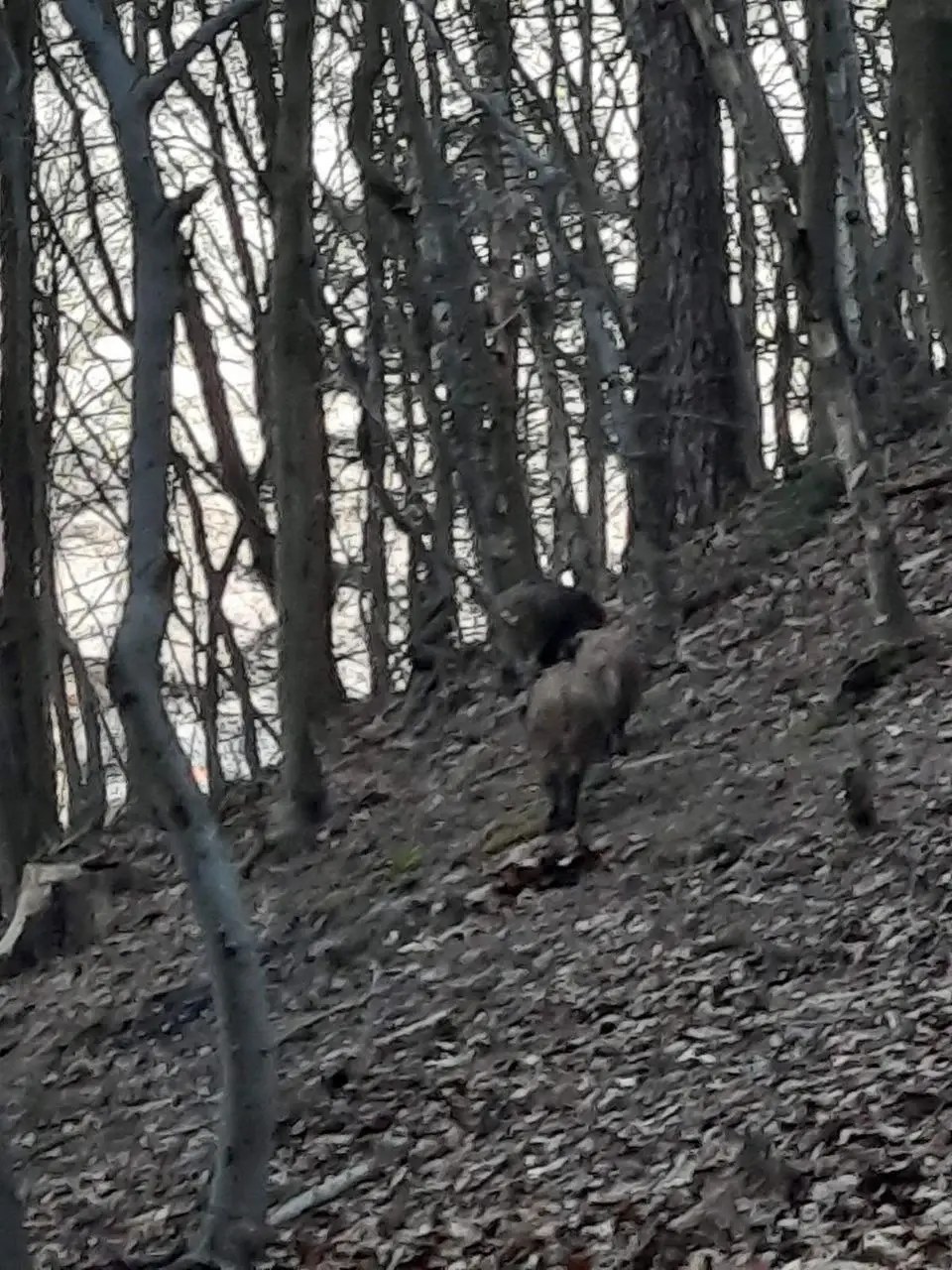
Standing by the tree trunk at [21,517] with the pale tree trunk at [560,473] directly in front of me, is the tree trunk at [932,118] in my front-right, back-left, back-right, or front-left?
front-right

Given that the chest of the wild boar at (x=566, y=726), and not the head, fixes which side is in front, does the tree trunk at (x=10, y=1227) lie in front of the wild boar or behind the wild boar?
behind

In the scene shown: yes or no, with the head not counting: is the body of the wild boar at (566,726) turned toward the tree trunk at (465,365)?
yes

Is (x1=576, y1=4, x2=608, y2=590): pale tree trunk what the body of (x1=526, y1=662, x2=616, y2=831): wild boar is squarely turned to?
yes

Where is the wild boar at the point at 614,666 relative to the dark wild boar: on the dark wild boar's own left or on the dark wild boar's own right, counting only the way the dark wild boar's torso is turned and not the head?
on the dark wild boar's own right

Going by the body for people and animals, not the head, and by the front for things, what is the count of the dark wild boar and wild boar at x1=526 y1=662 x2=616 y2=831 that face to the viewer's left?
0

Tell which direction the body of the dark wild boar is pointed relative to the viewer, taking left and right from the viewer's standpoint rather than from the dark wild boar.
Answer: facing away from the viewer and to the right of the viewer

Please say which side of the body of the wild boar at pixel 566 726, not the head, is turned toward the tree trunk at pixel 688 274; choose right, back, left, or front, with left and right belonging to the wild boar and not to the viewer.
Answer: front

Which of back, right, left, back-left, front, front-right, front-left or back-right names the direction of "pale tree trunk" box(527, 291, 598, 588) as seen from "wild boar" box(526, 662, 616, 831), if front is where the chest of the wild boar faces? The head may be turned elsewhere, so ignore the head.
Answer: front

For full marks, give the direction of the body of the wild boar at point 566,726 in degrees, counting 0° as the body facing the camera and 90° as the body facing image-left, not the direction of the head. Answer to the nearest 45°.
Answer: approximately 180°

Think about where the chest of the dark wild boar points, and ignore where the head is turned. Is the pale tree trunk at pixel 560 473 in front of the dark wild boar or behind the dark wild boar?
in front

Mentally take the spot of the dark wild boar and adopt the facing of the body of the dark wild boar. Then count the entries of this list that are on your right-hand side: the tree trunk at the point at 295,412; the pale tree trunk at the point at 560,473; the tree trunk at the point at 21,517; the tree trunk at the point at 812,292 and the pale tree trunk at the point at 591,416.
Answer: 1
